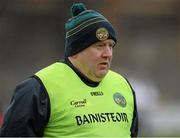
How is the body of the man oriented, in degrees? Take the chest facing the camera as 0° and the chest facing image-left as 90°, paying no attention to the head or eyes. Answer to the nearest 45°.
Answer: approximately 315°
